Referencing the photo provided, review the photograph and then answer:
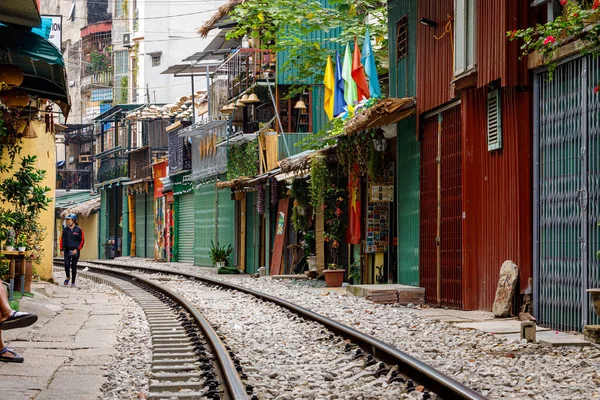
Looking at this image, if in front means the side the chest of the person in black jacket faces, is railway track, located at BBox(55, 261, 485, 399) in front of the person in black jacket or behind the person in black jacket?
in front

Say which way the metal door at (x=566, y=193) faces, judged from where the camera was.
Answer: facing the viewer and to the left of the viewer

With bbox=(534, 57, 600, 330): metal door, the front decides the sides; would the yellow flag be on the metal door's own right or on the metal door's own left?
on the metal door's own right

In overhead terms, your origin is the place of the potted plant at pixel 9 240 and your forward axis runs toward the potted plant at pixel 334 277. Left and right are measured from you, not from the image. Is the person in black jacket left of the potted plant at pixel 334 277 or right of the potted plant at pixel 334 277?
left

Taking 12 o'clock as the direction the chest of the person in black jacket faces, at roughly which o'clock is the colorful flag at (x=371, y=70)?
The colorful flag is roughly at 10 o'clock from the person in black jacket.

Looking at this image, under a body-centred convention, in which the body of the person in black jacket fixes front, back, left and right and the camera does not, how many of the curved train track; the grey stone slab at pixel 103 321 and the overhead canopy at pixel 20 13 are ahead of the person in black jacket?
3

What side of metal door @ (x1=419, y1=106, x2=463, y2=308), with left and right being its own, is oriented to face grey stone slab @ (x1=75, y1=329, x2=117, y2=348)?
front

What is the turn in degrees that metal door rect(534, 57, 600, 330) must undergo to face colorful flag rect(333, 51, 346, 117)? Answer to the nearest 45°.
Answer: approximately 90° to its right

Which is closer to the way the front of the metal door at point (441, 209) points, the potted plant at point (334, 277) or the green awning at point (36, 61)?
the green awning

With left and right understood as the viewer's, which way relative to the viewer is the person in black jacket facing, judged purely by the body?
facing the viewer

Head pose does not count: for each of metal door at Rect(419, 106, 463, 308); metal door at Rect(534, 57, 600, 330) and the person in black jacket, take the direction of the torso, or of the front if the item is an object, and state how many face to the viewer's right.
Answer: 0

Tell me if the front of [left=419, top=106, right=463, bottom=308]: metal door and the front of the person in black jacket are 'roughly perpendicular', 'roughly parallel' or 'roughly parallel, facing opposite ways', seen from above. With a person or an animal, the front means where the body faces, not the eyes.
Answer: roughly perpendicular

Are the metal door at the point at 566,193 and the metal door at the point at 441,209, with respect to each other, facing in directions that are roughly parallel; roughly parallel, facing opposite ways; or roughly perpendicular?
roughly parallel
